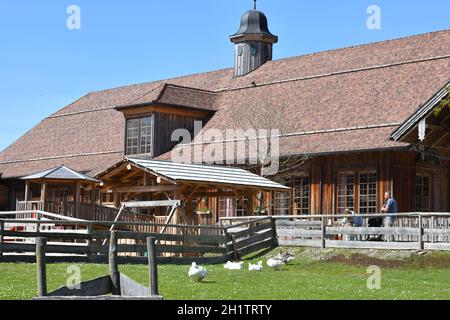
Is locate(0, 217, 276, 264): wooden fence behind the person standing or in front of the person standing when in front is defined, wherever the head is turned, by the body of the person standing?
in front

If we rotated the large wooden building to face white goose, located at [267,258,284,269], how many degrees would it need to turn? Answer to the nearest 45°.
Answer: approximately 45° to its left

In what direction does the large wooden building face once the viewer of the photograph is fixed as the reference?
facing the viewer and to the left of the viewer
